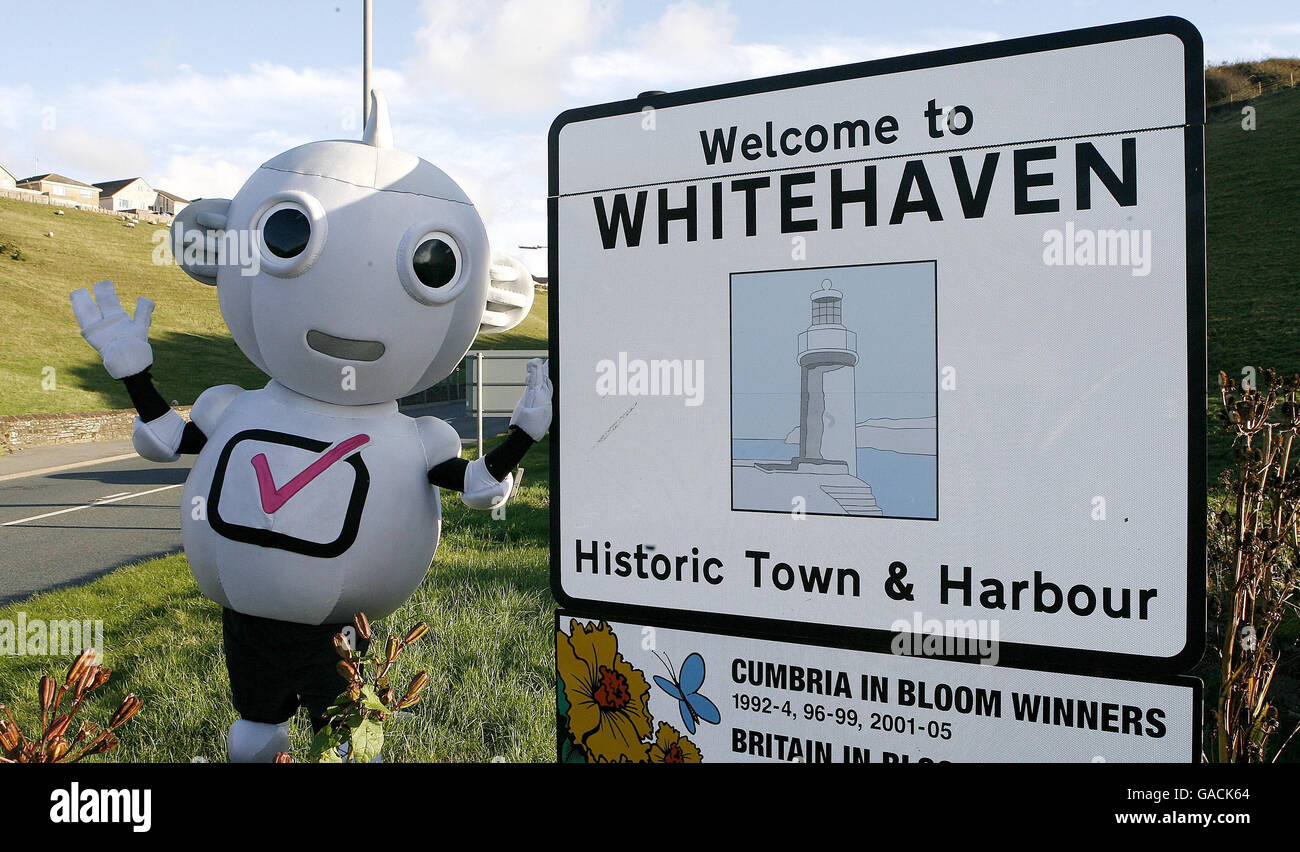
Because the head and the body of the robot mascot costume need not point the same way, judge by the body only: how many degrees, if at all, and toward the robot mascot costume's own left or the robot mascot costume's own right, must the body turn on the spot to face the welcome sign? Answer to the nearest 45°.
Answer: approximately 45° to the robot mascot costume's own left

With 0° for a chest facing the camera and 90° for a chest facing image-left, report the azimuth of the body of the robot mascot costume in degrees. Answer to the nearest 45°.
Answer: approximately 0°

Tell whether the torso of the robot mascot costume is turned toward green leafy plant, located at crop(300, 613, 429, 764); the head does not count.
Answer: yes

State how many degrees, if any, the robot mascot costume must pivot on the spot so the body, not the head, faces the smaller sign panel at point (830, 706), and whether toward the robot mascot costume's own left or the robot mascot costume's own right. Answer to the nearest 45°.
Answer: approximately 45° to the robot mascot costume's own left
